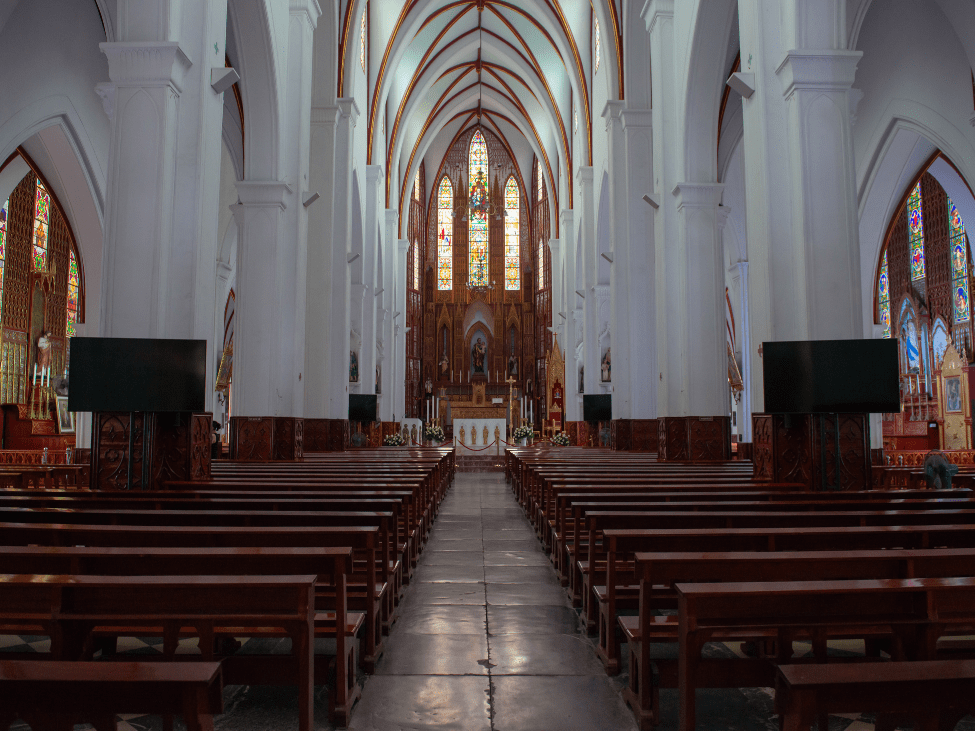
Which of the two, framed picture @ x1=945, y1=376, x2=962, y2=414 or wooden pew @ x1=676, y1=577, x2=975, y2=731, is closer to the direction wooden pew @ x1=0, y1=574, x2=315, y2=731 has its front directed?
the framed picture

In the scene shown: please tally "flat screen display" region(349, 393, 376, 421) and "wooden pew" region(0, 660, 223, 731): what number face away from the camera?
1

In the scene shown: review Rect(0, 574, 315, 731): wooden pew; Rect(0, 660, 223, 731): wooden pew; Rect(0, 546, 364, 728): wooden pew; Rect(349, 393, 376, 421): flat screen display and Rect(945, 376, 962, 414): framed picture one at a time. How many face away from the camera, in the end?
3

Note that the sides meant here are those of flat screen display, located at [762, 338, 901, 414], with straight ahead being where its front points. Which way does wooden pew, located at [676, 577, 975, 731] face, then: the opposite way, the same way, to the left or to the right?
the opposite way

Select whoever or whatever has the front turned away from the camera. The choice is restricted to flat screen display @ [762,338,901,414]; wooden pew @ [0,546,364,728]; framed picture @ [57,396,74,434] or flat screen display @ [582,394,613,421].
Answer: the wooden pew

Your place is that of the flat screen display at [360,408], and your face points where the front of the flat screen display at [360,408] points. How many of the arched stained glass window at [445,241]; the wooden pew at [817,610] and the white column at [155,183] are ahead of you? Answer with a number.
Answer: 2

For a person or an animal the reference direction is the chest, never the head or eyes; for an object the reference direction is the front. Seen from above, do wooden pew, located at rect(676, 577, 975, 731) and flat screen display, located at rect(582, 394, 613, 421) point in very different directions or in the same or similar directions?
very different directions

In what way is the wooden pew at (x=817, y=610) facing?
away from the camera
